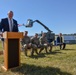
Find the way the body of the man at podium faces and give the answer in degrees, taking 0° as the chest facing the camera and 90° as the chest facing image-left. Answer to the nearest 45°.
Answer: approximately 315°

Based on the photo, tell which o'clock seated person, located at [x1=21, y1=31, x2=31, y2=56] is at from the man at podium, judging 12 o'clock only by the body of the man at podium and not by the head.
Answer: The seated person is roughly at 8 o'clock from the man at podium.

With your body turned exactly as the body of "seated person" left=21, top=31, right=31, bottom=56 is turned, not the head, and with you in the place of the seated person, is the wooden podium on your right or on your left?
on your right

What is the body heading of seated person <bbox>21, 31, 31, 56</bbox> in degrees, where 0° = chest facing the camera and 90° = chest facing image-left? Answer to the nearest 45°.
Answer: approximately 315°

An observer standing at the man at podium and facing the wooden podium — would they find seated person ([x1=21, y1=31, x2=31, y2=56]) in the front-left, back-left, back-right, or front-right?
back-left

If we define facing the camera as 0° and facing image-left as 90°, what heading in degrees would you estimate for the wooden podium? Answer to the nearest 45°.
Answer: approximately 315°
